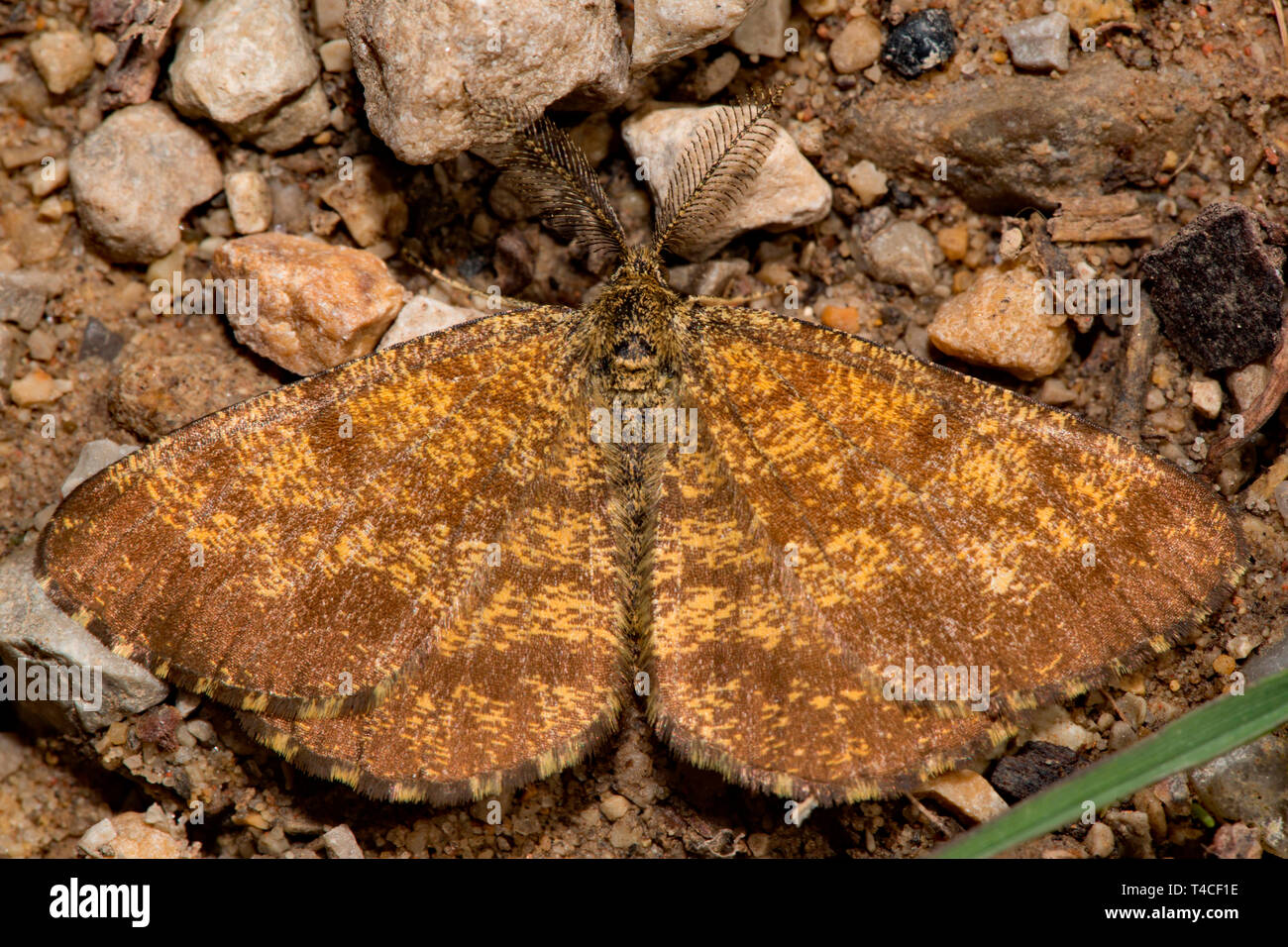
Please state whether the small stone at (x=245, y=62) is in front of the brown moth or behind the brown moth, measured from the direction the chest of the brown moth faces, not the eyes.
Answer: in front

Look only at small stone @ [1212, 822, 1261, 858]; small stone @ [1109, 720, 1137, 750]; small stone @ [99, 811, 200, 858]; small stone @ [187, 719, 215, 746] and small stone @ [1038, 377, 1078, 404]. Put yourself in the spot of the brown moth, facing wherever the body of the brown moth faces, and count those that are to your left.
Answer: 2

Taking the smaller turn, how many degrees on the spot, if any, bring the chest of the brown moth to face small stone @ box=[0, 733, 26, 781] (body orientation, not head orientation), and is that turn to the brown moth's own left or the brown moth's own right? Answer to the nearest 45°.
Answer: approximately 90° to the brown moth's own left

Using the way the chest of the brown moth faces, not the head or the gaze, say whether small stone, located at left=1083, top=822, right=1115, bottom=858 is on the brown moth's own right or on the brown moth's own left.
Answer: on the brown moth's own right

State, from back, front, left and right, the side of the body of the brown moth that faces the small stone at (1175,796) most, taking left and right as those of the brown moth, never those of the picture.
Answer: right

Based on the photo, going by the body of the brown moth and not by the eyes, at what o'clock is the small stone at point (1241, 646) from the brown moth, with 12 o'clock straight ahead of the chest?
The small stone is roughly at 3 o'clock from the brown moth.

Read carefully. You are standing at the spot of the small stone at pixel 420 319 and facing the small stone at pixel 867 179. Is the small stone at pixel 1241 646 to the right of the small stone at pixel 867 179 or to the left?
right

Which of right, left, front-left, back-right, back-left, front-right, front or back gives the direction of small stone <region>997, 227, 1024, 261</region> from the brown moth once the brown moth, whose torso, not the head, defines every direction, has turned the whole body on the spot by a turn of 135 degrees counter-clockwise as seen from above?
back

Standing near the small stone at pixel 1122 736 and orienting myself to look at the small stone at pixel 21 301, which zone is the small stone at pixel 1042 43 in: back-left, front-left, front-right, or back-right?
front-right

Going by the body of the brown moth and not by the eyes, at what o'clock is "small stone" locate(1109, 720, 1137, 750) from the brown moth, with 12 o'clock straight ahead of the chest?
The small stone is roughly at 3 o'clock from the brown moth.

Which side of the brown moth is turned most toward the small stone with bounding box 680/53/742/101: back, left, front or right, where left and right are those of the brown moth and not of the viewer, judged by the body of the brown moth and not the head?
front

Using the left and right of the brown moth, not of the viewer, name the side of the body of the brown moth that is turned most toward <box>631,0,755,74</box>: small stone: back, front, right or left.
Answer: front

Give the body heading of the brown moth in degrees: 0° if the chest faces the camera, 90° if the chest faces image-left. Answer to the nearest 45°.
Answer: approximately 180°

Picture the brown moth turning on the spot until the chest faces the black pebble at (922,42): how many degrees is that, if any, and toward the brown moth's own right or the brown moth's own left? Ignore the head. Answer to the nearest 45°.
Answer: approximately 45° to the brown moth's own right

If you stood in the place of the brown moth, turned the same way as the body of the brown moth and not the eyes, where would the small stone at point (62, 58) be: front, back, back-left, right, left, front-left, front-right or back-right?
front-left

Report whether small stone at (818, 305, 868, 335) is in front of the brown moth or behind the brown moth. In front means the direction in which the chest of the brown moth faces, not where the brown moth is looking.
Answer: in front

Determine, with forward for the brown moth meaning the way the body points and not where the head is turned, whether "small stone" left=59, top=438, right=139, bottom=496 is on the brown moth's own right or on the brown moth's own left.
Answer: on the brown moth's own left

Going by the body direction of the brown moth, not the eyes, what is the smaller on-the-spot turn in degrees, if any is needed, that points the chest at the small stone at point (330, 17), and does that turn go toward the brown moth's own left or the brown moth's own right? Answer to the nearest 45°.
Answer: approximately 45° to the brown moth's own left
